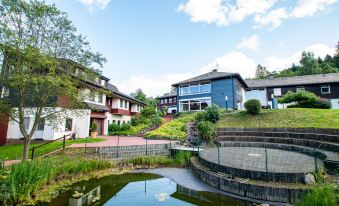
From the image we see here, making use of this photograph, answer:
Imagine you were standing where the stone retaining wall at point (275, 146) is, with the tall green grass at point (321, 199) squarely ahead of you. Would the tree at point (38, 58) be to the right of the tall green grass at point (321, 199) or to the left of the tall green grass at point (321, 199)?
right

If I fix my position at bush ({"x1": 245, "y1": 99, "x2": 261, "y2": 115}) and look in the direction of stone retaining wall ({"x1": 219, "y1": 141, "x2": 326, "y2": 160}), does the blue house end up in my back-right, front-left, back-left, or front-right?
back-right

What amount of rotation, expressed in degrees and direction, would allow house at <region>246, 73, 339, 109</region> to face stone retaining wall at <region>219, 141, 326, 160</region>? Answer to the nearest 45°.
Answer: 0° — it already faces it

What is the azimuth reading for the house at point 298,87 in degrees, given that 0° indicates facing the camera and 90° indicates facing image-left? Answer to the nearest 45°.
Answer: approximately 0°

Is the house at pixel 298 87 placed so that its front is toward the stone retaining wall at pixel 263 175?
yes
